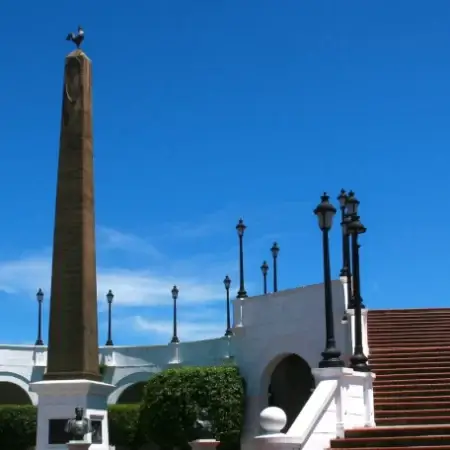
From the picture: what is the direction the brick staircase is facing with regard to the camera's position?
facing the viewer

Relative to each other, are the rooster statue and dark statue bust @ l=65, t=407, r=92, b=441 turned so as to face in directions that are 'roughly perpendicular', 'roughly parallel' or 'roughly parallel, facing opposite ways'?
roughly perpendicular

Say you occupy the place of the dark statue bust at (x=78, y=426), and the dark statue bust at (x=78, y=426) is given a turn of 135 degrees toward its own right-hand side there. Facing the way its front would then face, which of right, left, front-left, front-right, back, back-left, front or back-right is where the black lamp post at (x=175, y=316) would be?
front-right

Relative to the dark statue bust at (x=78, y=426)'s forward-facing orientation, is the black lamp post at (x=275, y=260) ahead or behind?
behind

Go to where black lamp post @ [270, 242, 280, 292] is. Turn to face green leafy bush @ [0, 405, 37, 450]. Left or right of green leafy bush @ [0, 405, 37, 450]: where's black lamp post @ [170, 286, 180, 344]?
right

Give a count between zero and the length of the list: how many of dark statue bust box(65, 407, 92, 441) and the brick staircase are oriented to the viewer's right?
0

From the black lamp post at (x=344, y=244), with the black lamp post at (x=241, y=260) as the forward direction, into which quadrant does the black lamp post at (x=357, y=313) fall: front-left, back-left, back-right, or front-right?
back-left

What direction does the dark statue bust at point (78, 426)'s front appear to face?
toward the camera

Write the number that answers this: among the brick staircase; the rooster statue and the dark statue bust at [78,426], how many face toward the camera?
2

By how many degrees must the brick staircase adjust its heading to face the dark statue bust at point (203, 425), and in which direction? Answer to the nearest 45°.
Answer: approximately 135° to its right
